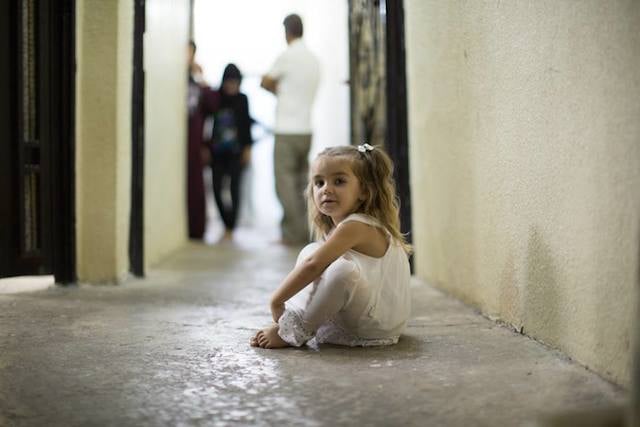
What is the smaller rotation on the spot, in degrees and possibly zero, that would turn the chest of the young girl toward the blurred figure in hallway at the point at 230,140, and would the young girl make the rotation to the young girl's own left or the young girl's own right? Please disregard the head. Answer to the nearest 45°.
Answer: approximately 90° to the young girl's own right

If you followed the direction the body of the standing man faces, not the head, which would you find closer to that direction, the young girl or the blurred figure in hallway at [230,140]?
the blurred figure in hallway

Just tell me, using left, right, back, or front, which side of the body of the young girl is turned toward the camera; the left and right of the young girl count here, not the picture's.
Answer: left

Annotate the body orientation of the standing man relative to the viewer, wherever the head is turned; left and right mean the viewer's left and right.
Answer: facing away from the viewer and to the left of the viewer

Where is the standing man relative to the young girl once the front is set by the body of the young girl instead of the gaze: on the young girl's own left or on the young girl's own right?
on the young girl's own right

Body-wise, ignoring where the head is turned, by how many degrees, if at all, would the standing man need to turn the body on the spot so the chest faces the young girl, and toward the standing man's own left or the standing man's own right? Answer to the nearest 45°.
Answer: approximately 135° to the standing man's own left
